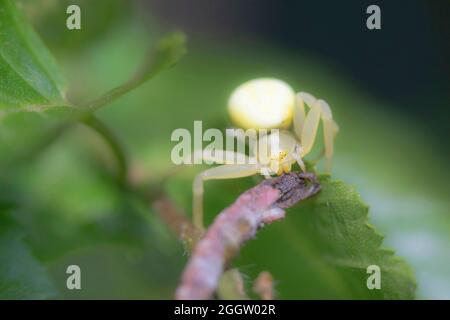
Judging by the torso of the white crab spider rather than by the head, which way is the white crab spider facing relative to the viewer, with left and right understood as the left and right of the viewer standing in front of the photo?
facing the viewer
